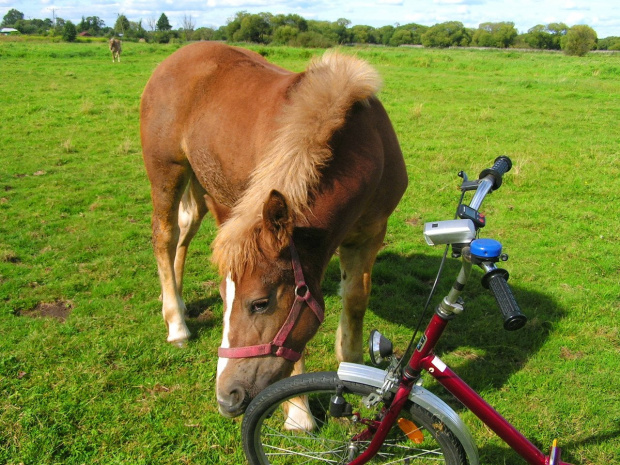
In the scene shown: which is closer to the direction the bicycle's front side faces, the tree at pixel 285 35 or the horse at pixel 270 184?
the horse

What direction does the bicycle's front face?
to the viewer's left

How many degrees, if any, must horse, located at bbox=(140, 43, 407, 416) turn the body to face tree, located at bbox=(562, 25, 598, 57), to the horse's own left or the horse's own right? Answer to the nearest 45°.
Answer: approximately 90° to the horse's own left

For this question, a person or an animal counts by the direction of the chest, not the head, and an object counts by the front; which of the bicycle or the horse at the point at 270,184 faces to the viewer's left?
the bicycle

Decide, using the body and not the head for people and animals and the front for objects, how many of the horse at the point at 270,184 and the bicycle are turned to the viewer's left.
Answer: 1

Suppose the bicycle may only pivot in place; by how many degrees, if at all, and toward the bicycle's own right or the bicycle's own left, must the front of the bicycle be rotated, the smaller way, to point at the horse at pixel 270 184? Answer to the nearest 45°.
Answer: approximately 45° to the bicycle's own right

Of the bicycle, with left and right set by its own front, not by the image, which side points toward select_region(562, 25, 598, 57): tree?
right

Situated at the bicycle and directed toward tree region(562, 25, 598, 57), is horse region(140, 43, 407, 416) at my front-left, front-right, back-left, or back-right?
front-left

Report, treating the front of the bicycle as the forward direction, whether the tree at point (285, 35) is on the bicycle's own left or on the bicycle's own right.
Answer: on the bicycle's own right

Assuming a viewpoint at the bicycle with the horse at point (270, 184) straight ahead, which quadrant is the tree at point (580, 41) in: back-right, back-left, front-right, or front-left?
front-right

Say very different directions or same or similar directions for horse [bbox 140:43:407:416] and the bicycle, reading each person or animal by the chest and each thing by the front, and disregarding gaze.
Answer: very different directions

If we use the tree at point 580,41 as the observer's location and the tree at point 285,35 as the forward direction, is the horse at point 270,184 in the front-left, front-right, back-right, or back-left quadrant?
front-left

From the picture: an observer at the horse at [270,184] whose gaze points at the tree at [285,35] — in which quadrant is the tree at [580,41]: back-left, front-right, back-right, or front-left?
front-right

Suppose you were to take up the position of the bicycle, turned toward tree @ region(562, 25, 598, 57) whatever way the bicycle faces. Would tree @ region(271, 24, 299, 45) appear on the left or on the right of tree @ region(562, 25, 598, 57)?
left

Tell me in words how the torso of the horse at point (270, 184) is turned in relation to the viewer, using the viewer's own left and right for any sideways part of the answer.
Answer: facing the viewer and to the right of the viewer

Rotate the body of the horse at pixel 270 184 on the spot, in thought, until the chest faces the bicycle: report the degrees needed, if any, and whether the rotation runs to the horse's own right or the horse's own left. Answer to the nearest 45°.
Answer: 0° — it already faces it

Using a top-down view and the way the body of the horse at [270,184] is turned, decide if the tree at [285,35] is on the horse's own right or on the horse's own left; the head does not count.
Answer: on the horse's own left
